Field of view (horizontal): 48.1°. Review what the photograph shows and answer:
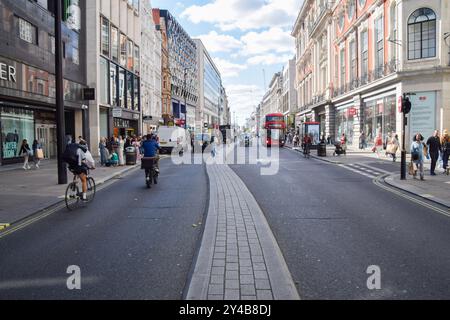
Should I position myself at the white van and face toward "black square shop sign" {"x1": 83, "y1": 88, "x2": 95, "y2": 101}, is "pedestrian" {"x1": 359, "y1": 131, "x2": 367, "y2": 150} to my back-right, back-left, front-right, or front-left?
back-left

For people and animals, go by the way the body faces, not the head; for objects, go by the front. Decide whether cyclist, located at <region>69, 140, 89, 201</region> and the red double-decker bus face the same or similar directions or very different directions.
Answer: very different directions

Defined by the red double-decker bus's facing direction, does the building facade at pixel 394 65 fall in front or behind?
in front

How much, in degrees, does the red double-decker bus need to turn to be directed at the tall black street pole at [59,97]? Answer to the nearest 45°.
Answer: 0° — it already faces it

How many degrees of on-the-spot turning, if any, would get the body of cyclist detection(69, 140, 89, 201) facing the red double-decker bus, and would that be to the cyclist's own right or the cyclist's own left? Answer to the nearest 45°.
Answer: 0° — they already face it

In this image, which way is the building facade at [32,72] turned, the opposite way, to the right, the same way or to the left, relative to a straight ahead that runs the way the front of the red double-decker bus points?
to the left

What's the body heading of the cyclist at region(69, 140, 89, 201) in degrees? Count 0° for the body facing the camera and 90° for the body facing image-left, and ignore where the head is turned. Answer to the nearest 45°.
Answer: approximately 225°

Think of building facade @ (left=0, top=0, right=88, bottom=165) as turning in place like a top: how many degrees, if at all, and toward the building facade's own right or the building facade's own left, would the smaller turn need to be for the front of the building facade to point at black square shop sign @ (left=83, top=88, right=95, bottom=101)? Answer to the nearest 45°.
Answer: approximately 90° to the building facade's own left

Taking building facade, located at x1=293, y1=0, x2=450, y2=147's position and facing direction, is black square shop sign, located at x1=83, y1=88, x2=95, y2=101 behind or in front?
in front

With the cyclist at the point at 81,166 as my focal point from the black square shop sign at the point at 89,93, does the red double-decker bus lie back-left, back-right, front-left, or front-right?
back-left

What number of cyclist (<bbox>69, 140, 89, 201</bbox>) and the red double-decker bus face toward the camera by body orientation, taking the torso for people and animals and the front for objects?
1

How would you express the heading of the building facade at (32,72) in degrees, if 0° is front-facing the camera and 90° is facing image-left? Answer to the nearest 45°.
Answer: approximately 315°
